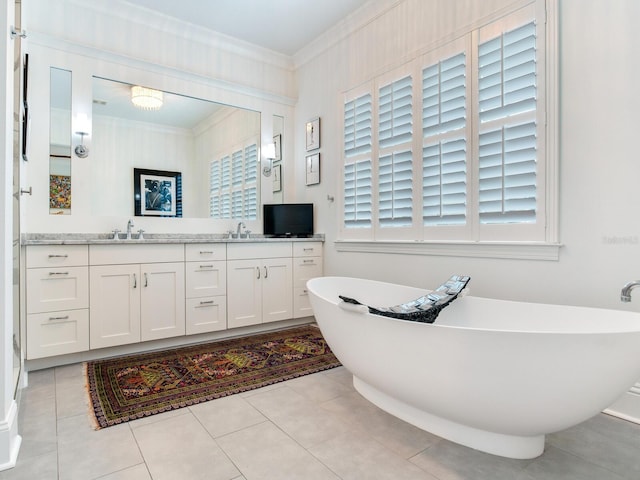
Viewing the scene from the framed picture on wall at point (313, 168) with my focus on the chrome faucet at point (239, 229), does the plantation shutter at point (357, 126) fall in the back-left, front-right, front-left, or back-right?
back-left

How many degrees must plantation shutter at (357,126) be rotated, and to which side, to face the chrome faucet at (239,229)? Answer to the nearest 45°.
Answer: approximately 45° to its right

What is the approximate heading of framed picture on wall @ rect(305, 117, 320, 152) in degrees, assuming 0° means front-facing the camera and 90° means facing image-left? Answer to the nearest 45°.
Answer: approximately 45°

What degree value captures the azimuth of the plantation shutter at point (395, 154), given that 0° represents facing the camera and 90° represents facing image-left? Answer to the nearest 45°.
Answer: approximately 45°

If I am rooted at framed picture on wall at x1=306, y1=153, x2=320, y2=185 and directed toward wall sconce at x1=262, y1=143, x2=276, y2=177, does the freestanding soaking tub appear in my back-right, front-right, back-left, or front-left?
back-left

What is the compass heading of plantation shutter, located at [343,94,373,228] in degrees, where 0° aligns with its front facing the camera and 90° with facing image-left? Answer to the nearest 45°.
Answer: approximately 45°

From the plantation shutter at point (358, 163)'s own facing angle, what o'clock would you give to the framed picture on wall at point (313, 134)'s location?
The framed picture on wall is roughly at 3 o'clock from the plantation shutter.

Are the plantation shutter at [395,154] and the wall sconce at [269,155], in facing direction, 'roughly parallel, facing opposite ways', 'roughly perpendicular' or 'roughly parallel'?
roughly perpendicular
